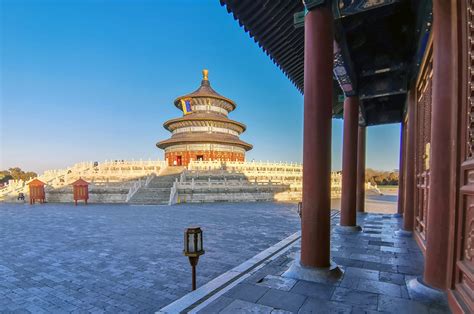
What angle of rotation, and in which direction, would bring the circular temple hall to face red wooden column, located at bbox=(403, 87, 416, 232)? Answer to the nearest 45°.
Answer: approximately 45° to its left

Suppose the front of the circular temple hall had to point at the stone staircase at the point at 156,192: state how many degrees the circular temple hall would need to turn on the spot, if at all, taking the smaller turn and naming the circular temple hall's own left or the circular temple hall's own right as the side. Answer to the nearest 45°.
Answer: approximately 45° to the circular temple hall's own left

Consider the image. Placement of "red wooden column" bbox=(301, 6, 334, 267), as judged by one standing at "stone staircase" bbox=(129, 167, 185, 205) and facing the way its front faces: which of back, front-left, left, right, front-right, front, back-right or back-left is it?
front-left

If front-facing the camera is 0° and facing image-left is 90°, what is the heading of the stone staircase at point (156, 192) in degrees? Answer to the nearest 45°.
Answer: approximately 45°

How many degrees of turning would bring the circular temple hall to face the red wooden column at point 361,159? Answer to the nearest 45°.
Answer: approximately 45° to its left

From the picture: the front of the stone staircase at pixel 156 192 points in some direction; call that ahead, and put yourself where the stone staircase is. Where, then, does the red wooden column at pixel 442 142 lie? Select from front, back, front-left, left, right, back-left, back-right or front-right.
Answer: front-left

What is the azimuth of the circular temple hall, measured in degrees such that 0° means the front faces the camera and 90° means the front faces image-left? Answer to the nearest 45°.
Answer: approximately 45°
